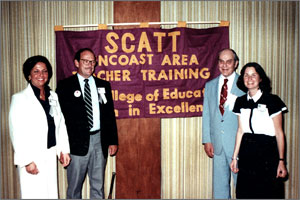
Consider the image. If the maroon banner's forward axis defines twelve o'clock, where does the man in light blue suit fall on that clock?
The man in light blue suit is roughly at 10 o'clock from the maroon banner.

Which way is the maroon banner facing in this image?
toward the camera

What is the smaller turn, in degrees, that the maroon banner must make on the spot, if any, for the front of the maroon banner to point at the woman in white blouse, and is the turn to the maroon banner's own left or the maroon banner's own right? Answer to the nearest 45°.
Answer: approximately 45° to the maroon banner's own left

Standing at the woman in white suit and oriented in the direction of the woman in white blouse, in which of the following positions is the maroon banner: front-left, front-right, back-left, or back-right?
front-left

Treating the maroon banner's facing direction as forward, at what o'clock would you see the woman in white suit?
The woman in white suit is roughly at 2 o'clock from the maroon banner.

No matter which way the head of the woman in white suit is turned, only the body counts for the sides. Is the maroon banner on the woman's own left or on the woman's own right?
on the woman's own left

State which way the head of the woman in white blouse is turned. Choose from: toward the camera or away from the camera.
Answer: toward the camera

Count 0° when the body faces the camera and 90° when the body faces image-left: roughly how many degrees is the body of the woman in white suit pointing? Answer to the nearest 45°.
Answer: approximately 315°

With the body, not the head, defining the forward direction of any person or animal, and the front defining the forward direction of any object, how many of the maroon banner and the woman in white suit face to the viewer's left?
0
